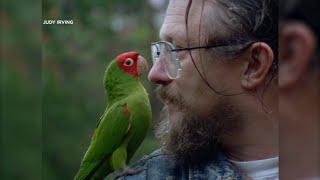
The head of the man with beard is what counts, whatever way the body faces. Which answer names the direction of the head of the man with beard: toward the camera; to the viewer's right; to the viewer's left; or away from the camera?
to the viewer's left

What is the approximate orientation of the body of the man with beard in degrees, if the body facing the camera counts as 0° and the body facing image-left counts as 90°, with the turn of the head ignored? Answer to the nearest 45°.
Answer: approximately 90°
